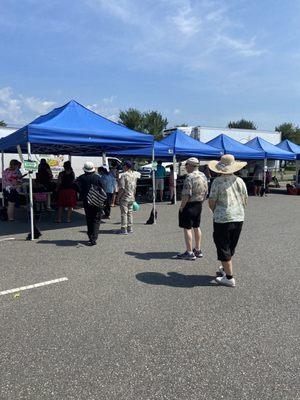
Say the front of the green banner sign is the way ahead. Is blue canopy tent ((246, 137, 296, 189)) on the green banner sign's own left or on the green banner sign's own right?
on the green banner sign's own left

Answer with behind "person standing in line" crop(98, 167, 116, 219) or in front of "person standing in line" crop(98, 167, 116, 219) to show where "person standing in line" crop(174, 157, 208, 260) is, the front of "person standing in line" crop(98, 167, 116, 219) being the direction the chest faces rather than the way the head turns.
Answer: behind

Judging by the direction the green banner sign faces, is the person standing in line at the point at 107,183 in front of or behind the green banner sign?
behind

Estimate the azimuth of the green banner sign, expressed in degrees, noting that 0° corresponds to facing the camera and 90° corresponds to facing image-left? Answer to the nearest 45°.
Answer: approximately 0°

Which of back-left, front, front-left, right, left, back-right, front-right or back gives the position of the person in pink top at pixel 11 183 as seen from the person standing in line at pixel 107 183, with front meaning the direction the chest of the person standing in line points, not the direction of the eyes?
front-left

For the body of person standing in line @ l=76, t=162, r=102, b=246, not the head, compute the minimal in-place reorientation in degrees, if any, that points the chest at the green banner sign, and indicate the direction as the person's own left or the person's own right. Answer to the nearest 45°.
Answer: approximately 45° to the person's own left

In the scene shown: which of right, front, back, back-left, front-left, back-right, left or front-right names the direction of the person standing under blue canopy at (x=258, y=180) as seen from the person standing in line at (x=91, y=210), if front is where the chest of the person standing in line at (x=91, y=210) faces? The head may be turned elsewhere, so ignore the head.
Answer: front-right

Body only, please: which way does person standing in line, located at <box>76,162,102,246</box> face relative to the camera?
away from the camera

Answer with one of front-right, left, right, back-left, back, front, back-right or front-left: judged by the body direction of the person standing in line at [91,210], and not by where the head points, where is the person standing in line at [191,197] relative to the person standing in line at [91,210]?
back-right

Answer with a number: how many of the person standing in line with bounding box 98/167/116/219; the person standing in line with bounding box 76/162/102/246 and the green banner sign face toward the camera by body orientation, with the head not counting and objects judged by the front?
1

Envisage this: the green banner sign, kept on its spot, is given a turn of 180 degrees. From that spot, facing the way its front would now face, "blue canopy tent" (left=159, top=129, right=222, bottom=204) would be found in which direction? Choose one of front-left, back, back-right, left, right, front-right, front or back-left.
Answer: front-right

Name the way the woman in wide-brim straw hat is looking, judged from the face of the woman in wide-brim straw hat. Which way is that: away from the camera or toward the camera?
away from the camera
